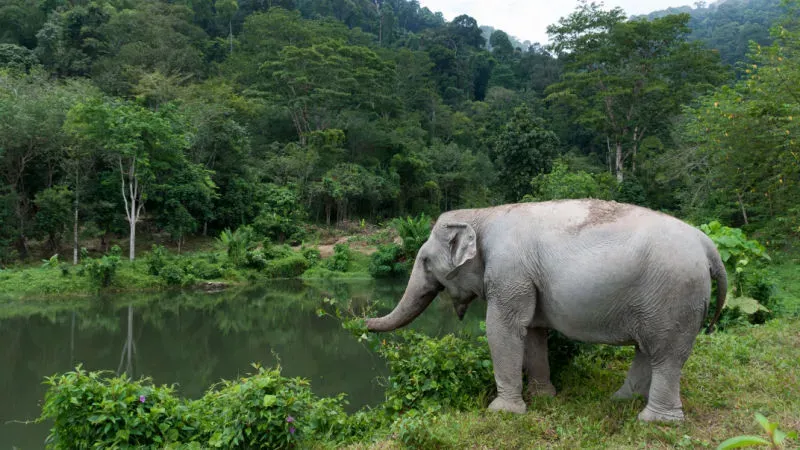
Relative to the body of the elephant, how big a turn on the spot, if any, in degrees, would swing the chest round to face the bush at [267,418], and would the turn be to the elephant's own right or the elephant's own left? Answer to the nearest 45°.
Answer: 0° — it already faces it

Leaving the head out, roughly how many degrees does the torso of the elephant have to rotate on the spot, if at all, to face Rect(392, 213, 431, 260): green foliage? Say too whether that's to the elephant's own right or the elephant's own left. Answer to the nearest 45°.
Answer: approximately 90° to the elephant's own right

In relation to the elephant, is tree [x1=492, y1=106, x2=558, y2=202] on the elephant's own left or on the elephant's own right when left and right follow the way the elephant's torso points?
on the elephant's own right

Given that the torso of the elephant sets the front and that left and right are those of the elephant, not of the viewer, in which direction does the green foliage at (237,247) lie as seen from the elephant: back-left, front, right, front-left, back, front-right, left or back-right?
front-right

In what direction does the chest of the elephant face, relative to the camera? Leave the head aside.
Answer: to the viewer's left

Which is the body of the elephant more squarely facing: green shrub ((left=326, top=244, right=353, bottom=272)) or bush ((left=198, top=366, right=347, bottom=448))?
the bush

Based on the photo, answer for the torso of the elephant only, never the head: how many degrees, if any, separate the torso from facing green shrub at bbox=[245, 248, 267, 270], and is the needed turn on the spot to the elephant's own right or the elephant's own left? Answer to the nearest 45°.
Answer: approximately 45° to the elephant's own right

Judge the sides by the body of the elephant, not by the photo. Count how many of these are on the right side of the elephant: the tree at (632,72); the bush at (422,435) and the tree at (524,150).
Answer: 2

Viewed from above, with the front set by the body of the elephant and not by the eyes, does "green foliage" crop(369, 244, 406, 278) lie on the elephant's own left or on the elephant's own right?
on the elephant's own right

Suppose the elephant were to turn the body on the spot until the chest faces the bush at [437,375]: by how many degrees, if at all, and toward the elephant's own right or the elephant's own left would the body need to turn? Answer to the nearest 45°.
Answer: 0° — it already faces it

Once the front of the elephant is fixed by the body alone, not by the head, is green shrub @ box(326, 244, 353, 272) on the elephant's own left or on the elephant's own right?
on the elephant's own right
